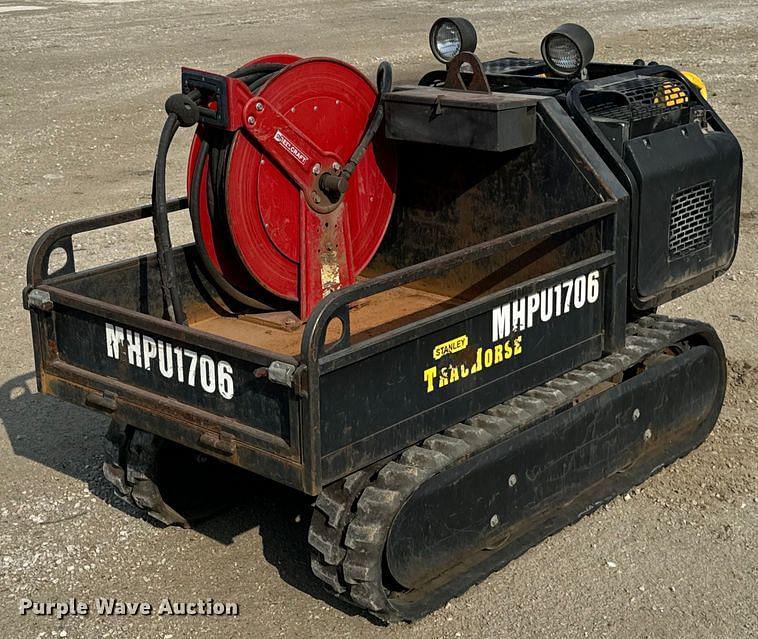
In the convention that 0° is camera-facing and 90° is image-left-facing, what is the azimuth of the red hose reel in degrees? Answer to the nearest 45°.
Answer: approximately 45°

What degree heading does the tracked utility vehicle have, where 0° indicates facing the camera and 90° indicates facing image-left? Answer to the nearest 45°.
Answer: approximately 45°
